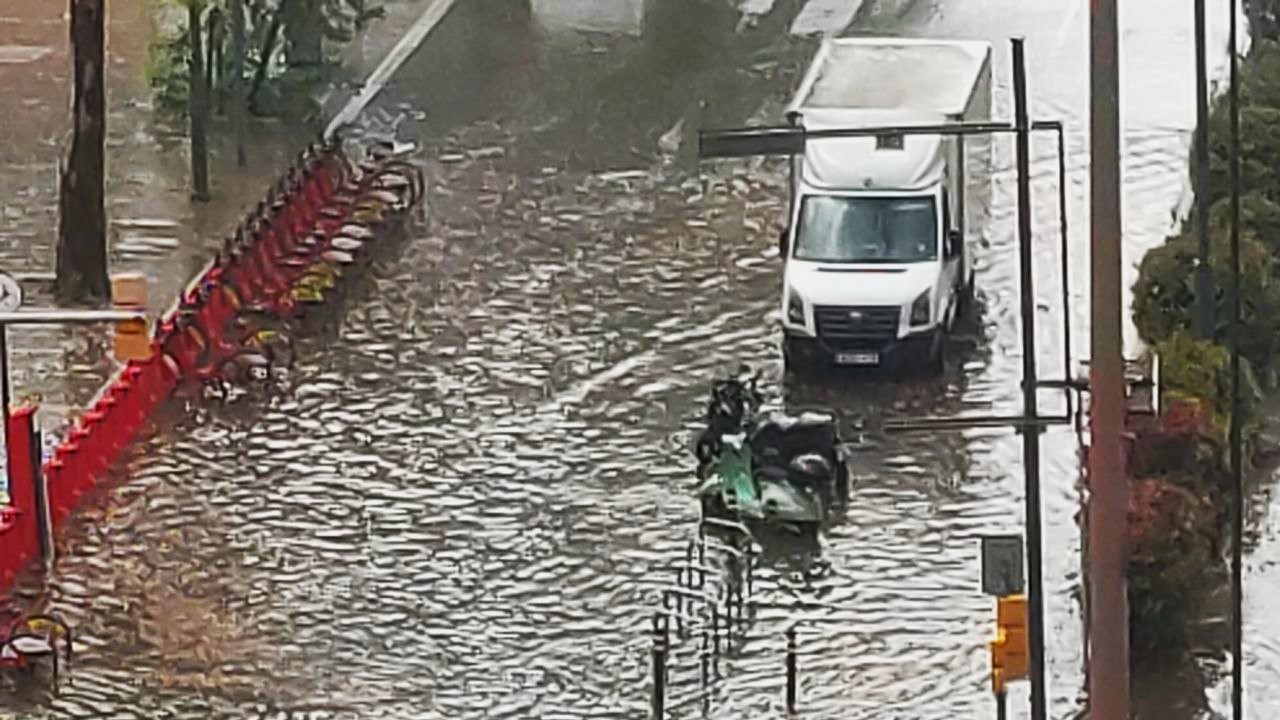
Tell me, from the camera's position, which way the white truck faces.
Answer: facing the viewer

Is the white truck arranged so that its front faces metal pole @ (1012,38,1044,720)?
yes

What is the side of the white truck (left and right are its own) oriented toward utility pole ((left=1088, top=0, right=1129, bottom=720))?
front

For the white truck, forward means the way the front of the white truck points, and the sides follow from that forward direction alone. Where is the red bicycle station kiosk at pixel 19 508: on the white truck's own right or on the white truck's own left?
on the white truck's own right

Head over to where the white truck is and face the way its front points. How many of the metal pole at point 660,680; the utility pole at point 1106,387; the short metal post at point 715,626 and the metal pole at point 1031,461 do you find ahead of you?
4

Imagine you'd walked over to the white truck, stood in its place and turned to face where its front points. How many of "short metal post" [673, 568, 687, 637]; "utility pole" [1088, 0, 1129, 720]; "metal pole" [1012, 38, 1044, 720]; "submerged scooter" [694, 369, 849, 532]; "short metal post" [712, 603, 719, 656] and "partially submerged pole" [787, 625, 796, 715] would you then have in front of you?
6

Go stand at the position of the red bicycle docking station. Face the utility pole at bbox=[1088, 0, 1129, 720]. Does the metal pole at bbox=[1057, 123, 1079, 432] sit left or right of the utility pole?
left

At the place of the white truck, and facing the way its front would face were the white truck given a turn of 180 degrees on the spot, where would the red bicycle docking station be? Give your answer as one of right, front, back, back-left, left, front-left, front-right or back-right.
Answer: left

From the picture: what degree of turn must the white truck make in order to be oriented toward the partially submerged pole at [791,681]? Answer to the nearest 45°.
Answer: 0° — it already faces it

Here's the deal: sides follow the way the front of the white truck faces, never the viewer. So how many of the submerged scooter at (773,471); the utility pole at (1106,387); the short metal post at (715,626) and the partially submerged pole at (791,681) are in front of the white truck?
4

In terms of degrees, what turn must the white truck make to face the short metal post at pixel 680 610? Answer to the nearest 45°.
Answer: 0° — it already faces it

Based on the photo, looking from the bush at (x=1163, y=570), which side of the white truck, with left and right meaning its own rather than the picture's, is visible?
front

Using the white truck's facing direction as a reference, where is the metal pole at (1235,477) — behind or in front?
in front

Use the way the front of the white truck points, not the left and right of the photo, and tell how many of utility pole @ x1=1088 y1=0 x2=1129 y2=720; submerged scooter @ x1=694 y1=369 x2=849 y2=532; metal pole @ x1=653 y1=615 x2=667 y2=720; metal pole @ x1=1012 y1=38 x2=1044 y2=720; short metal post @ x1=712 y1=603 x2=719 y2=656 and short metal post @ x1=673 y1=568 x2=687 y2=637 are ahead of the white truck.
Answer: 6

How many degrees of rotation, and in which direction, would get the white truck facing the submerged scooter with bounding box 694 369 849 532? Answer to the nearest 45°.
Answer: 0° — it already faces it

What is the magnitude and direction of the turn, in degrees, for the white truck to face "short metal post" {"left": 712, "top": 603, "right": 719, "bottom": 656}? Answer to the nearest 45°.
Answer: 0° — it already faces it

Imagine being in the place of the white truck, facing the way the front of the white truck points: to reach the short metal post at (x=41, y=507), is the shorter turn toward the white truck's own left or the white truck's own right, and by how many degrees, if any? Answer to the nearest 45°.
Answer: approximately 45° to the white truck's own right
